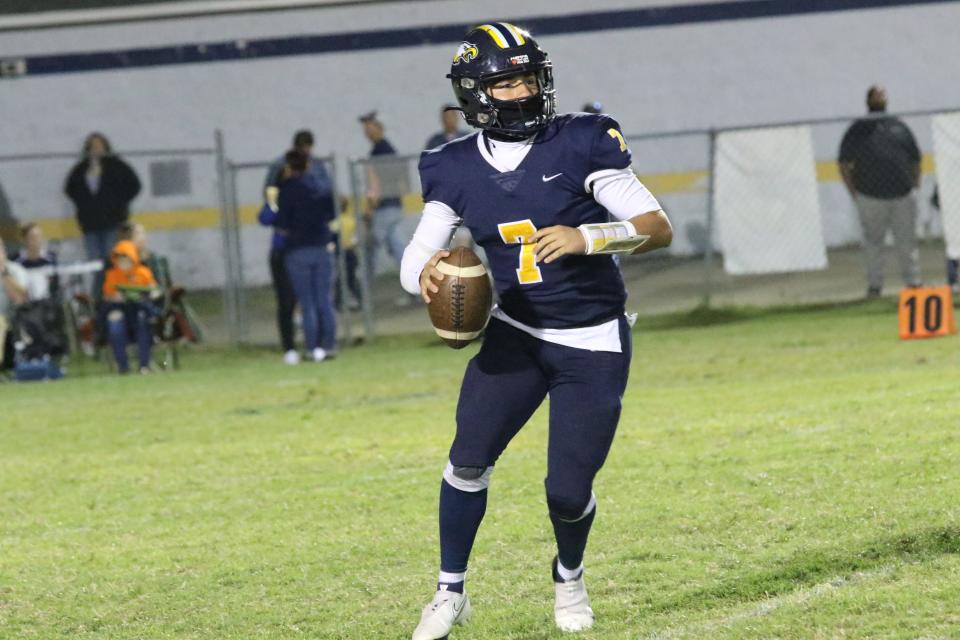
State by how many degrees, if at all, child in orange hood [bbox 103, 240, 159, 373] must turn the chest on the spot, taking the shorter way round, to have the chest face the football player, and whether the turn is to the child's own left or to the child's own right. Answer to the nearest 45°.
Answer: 0° — they already face them

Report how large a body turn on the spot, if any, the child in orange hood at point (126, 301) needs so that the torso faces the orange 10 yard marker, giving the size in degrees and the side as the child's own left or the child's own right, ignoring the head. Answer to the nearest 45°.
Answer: approximately 45° to the child's own left

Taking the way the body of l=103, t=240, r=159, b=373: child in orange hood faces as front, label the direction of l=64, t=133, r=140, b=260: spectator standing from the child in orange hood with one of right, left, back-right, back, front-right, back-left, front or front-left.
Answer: back

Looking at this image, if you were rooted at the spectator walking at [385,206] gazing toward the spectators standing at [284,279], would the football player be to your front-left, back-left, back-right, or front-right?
front-left

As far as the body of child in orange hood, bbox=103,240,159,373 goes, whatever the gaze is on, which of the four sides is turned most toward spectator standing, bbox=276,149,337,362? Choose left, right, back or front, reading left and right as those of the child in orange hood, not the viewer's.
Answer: left

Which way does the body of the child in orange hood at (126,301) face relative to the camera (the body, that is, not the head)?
toward the camera

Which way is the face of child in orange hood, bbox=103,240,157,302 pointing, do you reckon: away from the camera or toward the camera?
toward the camera

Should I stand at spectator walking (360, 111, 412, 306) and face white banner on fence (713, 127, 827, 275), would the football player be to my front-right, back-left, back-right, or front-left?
front-right

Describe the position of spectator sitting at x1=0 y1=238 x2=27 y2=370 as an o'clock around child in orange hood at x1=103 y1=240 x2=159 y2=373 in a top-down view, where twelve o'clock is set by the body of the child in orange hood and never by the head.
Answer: The spectator sitting is roughly at 4 o'clock from the child in orange hood.

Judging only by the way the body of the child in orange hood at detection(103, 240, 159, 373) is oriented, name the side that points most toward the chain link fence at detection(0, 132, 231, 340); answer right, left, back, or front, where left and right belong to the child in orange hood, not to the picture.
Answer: back

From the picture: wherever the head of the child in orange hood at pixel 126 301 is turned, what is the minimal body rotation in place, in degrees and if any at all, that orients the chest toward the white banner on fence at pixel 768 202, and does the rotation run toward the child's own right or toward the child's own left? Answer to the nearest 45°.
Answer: approximately 90° to the child's own left

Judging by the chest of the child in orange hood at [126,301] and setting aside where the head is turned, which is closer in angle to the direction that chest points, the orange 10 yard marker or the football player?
the football player

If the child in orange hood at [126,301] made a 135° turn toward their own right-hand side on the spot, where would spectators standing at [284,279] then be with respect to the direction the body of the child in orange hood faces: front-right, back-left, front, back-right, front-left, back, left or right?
back-right

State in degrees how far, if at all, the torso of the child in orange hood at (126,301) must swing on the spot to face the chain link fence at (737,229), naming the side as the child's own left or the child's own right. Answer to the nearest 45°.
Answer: approximately 90° to the child's own left
